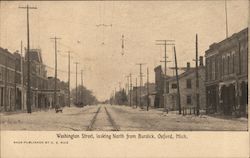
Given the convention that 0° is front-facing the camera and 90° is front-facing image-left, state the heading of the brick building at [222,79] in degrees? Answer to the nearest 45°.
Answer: approximately 45°

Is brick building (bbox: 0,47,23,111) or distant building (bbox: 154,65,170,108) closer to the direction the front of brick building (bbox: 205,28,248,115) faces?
the brick building

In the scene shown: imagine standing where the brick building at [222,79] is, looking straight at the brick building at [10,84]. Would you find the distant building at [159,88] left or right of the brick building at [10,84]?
right

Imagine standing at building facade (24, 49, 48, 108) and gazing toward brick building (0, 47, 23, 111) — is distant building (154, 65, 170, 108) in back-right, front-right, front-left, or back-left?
back-left

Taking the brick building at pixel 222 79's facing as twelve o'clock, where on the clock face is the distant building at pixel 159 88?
The distant building is roughly at 4 o'clock from the brick building.

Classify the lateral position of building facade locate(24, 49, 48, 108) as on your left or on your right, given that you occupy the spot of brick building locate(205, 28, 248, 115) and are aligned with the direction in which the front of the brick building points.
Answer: on your right
